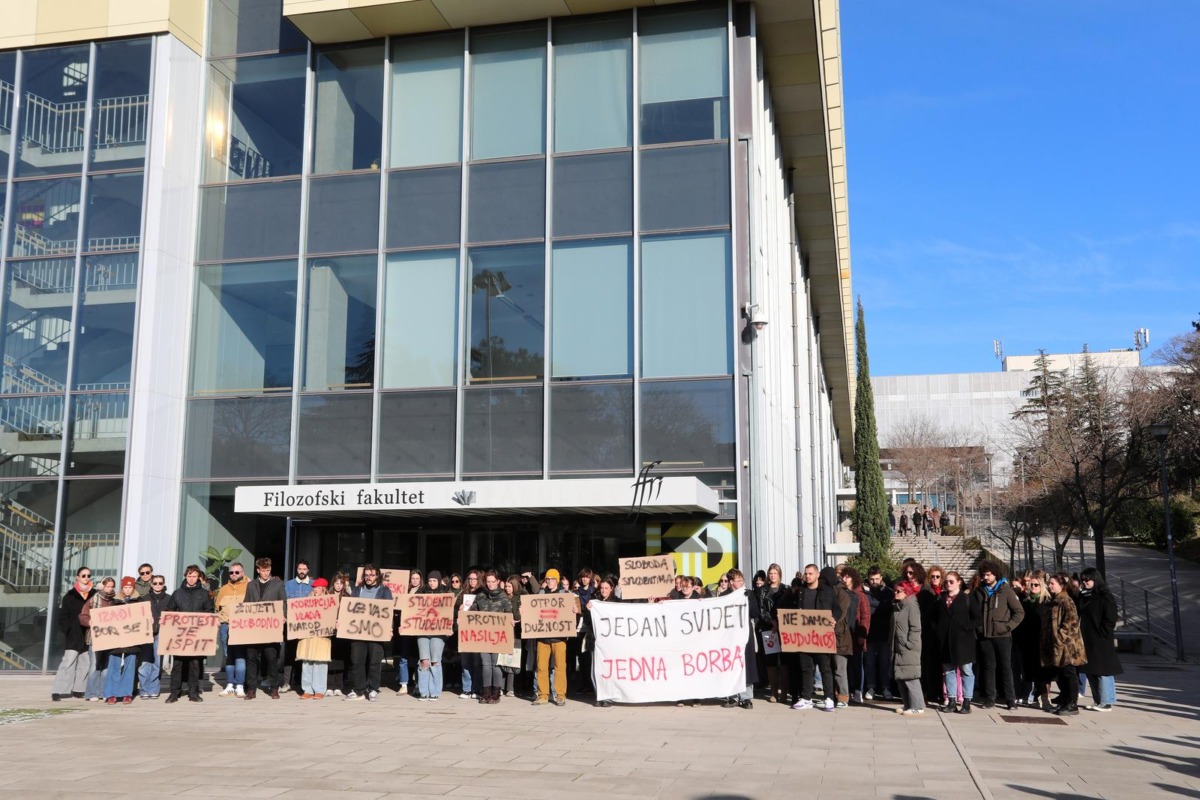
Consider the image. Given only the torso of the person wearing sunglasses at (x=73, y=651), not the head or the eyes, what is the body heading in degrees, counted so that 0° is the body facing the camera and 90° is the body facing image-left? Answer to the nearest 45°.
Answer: approximately 315°

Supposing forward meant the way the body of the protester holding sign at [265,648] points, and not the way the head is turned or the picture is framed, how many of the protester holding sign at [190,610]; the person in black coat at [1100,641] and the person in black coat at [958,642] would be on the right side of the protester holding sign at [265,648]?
1

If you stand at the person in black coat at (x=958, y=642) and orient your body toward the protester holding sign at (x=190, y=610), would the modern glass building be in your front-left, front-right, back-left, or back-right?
front-right

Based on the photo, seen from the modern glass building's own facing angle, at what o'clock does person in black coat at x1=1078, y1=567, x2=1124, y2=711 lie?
The person in black coat is roughly at 10 o'clock from the modern glass building.

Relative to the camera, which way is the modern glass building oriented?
toward the camera

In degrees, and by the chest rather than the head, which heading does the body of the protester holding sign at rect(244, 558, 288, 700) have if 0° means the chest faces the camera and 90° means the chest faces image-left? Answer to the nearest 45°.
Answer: approximately 0°

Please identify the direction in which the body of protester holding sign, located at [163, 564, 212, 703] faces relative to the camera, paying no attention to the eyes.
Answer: toward the camera

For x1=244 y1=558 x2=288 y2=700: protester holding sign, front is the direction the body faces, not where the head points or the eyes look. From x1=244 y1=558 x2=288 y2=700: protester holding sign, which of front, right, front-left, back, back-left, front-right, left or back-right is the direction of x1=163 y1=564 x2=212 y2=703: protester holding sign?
right

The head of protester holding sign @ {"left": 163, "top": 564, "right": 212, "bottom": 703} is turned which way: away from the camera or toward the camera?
toward the camera

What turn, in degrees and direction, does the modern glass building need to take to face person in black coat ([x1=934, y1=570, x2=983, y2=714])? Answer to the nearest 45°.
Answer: approximately 45° to its left

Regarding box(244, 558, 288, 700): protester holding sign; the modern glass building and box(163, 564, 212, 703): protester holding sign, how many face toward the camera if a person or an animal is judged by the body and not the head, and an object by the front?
3
